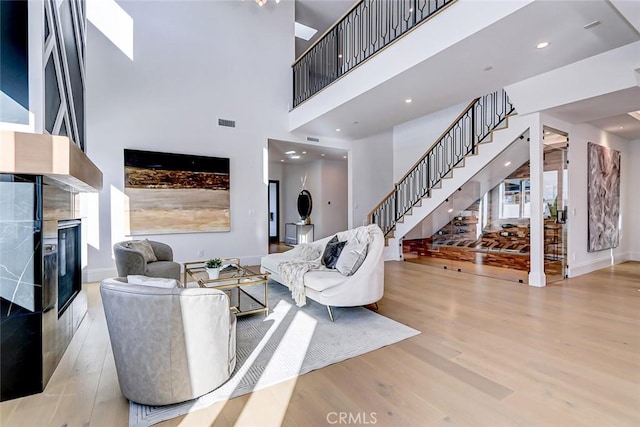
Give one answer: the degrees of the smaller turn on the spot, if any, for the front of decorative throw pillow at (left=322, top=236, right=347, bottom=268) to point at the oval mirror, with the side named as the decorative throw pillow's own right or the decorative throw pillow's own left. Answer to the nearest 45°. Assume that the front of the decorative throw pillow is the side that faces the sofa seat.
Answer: approximately 135° to the decorative throw pillow's own right

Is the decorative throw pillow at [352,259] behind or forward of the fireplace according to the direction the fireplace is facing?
forward

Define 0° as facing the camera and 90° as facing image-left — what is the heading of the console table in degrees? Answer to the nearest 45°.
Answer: approximately 315°

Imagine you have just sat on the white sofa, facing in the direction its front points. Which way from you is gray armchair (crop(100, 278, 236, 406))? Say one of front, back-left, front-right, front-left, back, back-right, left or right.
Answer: front

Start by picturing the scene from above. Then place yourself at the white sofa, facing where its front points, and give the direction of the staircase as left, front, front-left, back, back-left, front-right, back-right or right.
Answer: back

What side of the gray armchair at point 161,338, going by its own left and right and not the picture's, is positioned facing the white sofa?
front

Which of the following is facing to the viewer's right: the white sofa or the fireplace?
the fireplace

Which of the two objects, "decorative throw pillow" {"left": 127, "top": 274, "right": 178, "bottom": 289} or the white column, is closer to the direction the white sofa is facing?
the decorative throw pillow

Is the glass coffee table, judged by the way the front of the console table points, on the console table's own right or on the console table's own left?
on the console table's own right

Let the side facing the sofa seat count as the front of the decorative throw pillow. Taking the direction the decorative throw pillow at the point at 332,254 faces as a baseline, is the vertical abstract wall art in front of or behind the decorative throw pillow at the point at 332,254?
behind

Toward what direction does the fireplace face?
to the viewer's right

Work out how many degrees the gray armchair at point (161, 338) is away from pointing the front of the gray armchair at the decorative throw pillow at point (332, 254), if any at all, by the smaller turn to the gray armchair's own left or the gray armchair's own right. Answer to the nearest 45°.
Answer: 0° — it already faces it

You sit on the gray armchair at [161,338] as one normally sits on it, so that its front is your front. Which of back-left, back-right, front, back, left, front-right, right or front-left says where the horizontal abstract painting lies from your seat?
front-left

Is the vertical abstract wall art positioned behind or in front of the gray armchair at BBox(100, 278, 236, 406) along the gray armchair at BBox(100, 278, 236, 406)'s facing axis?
in front

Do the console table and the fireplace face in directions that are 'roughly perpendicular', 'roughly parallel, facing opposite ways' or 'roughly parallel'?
roughly perpendicular

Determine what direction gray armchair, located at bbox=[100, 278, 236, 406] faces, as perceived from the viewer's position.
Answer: facing away from the viewer and to the right of the viewer
